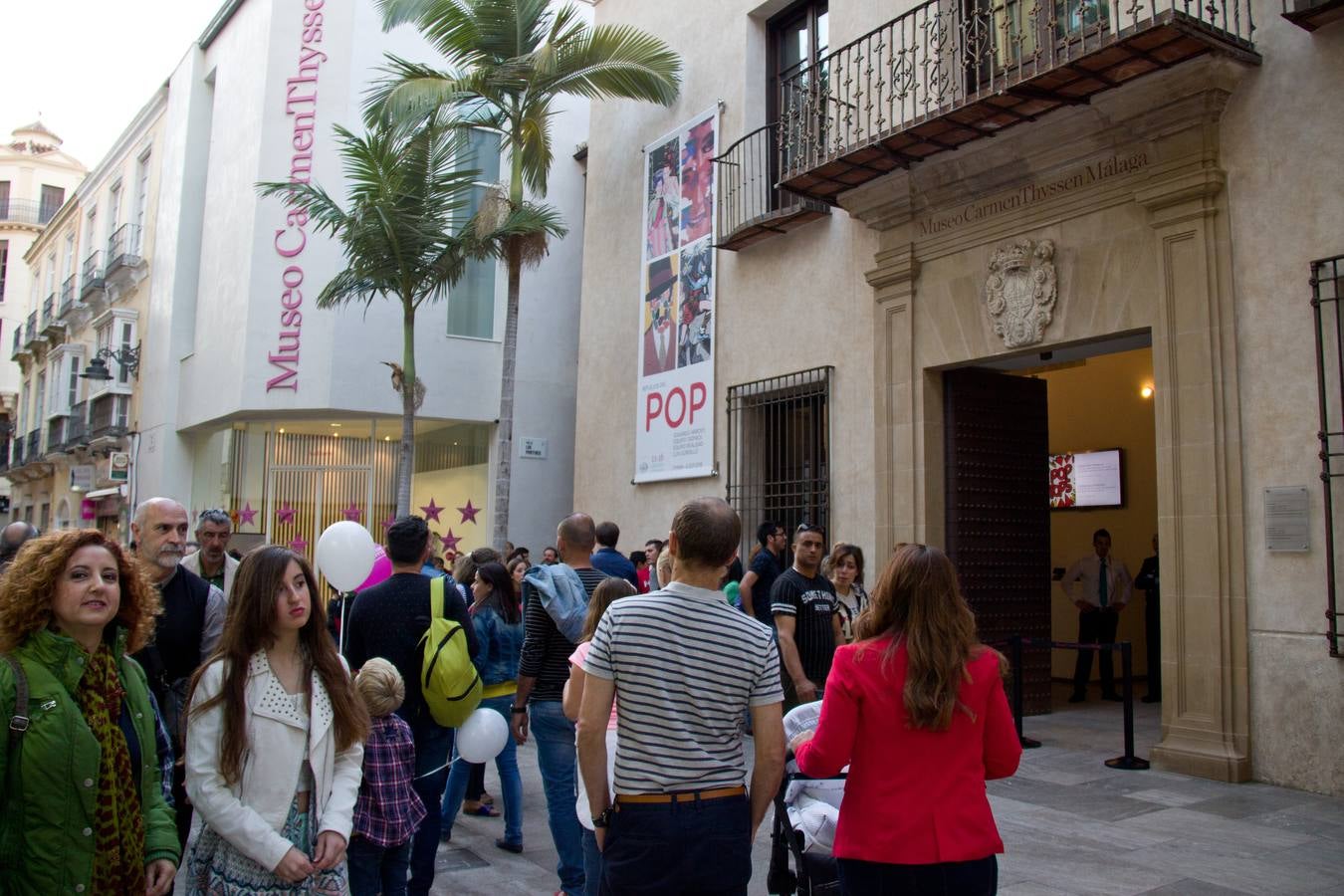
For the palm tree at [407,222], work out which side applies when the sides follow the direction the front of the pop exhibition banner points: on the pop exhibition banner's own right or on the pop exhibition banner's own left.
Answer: on the pop exhibition banner's own right

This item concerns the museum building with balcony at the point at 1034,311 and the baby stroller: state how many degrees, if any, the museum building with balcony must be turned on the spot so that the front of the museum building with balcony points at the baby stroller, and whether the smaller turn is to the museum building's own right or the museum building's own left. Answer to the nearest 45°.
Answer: approximately 45° to the museum building's own left

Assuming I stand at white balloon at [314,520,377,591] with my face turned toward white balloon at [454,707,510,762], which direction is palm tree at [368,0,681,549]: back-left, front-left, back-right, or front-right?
back-left

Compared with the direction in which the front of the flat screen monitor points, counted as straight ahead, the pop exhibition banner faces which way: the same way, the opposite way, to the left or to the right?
the same way

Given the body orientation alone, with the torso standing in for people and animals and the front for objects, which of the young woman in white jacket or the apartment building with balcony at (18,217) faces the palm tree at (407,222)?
the apartment building with balcony

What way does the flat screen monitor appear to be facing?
toward the camera

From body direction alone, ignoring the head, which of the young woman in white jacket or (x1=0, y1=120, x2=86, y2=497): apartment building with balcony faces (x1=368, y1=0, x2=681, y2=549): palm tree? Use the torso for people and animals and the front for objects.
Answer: the apartment building with balcony

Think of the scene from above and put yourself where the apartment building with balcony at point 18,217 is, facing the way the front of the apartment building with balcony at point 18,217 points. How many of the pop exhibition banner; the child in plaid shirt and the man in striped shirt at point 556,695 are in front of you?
3

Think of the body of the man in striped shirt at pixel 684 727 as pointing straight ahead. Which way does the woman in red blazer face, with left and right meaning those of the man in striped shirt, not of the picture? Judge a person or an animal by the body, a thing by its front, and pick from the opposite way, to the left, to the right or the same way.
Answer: the same way

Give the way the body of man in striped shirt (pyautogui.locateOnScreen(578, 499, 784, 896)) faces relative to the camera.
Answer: away from the camera

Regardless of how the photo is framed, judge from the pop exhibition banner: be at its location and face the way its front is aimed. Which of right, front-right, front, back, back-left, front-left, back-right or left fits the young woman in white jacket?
front-left

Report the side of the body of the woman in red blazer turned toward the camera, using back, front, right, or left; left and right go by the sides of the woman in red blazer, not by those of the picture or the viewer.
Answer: back

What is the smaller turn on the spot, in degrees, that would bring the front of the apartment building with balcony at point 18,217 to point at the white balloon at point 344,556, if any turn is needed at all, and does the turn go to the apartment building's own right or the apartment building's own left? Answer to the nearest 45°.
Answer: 0° — it already faces it

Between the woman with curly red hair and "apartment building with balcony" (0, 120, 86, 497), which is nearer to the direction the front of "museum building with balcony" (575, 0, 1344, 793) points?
the woman with curly red hair

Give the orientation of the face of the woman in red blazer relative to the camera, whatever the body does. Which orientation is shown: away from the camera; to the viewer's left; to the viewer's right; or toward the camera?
away from the camera

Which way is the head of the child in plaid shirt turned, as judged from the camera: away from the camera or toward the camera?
away from the camera
